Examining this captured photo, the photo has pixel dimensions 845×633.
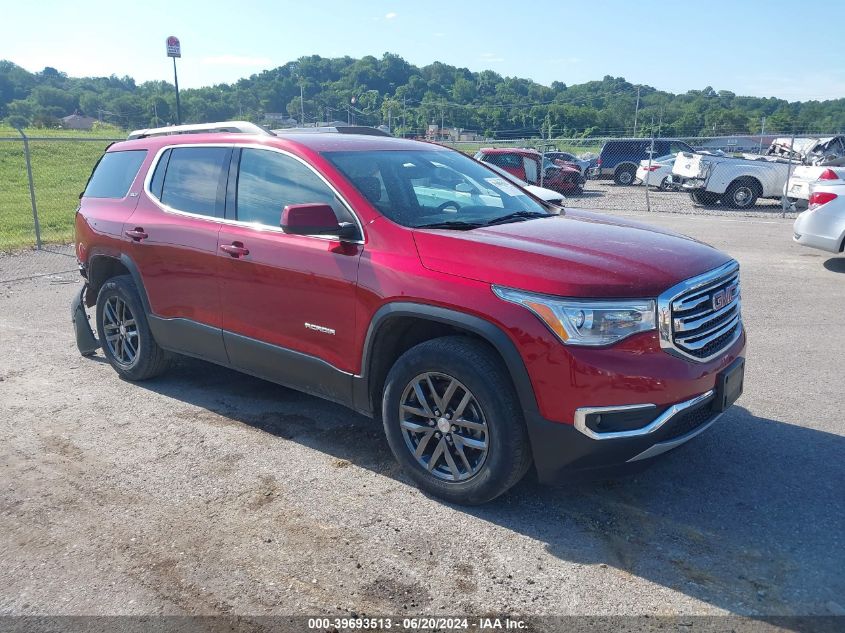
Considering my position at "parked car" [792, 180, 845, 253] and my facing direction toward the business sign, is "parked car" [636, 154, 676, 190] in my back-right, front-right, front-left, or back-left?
front-right

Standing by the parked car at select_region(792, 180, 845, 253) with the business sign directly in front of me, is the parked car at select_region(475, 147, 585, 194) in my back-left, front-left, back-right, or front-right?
front-right

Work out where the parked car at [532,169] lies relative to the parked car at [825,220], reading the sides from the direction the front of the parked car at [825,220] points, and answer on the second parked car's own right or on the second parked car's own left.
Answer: on the second parked car's own left

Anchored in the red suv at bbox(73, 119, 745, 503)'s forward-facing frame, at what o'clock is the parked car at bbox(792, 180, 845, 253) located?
The parked car is roughly at 9 o'clock from the red suv.

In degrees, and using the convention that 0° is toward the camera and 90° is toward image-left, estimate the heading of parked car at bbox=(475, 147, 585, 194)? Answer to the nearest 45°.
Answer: approximately 315°

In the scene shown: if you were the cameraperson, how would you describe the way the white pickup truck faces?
facing away from the viewer and to the right of the viewer

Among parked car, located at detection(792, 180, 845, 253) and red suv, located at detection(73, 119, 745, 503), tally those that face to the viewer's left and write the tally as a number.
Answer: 0

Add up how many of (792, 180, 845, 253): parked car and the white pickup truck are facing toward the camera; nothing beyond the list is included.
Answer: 0

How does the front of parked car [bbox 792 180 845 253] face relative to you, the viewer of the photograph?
facing away from the viewer and to the right of the viewer

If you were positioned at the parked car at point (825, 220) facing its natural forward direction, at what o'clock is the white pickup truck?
The white pickup truck is roughly at 10 o'clock from the parked car.
